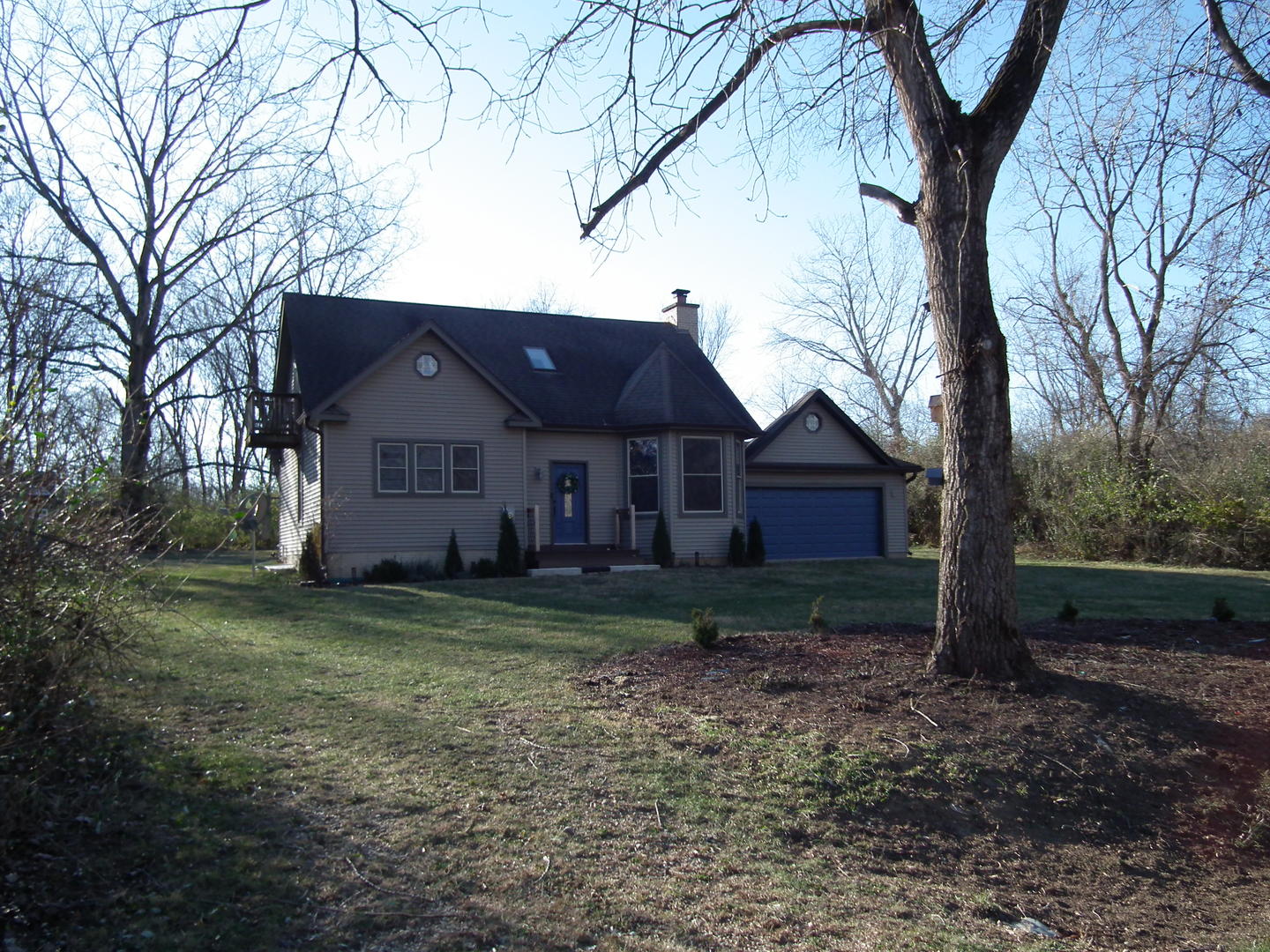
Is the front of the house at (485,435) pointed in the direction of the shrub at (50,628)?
yes

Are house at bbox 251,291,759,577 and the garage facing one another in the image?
no

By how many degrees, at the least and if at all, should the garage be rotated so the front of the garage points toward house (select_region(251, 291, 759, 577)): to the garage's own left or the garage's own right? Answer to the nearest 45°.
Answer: approximately 45° to the garage's own right

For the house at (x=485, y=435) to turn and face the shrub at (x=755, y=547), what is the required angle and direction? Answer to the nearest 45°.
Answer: approximately 90° to its left

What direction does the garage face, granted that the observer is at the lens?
facing the viewer

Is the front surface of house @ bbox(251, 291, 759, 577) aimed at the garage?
no

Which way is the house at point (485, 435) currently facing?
toward the camera

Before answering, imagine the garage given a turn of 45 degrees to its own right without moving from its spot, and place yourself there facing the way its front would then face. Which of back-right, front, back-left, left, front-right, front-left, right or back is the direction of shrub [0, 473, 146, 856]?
front-left

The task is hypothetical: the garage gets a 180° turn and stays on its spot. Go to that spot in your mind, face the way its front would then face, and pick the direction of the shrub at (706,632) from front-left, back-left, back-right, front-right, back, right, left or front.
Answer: back

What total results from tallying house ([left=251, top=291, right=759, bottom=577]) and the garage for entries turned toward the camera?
2

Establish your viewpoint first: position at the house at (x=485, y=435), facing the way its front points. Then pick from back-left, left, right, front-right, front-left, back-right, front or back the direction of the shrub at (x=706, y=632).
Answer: front

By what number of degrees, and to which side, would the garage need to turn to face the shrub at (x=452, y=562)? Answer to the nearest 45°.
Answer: approximately 45° to its right

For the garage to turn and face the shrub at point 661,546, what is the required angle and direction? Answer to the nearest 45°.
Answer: approximately 45° to its right

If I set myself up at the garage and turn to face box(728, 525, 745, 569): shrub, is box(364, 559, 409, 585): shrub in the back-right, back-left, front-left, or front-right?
front-right

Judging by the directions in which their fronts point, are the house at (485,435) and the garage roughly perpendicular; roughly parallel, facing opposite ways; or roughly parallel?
roughly parallel

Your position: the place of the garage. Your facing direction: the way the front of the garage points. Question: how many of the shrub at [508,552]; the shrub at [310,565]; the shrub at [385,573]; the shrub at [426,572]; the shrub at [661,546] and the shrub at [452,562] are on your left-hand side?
0
